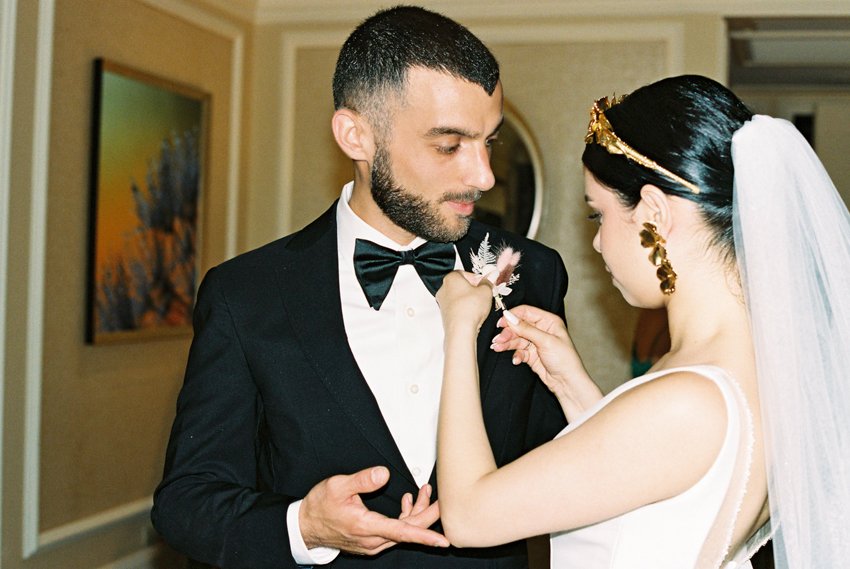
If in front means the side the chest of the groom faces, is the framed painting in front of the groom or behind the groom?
behind

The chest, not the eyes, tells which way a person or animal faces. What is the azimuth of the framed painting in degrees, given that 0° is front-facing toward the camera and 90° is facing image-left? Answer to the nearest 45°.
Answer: approximately 315°

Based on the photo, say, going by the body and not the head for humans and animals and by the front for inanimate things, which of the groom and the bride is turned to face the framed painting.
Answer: the bride

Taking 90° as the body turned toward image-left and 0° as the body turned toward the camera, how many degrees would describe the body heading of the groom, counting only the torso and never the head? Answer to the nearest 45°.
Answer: approximately 315°

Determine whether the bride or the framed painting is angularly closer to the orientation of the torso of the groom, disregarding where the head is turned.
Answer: the bride

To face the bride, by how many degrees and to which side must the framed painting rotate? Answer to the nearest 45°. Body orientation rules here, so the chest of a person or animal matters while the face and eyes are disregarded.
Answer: approximately 45° to its right

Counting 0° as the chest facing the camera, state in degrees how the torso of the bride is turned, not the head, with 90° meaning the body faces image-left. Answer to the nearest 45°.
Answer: approximately 135°
